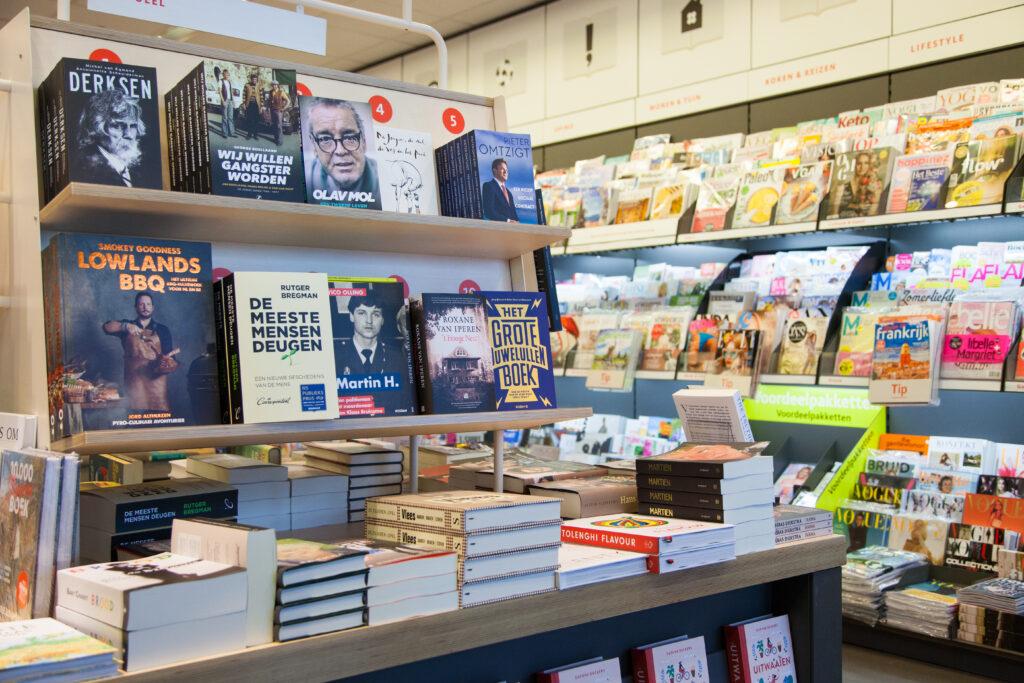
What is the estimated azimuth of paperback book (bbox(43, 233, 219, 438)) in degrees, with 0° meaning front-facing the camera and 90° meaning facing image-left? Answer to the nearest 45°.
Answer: approximately 315°

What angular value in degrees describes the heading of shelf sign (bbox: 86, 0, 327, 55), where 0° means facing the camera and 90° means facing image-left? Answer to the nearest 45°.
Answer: approximately 315°

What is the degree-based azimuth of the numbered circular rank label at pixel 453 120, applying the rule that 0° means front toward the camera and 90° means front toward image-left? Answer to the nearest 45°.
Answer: approximately 315°

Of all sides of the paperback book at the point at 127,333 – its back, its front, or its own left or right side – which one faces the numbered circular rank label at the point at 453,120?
left
